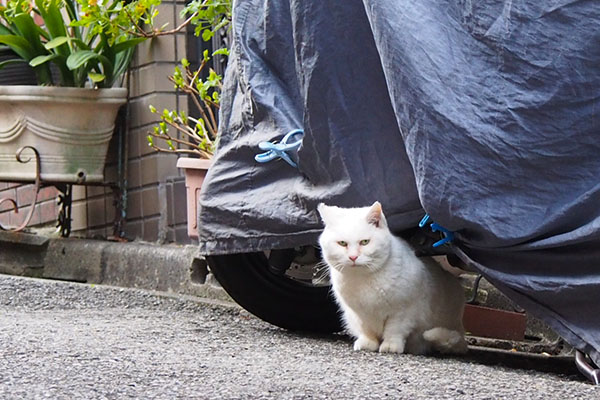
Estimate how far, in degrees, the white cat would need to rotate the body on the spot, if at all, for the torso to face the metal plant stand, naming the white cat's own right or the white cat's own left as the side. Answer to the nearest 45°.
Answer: approximately 90° to the white cat's own right

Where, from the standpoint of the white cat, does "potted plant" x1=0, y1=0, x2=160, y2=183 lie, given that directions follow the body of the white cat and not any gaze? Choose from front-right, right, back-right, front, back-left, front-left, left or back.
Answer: right

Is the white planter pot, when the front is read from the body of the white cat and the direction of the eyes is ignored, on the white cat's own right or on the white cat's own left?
on the white cat's own right

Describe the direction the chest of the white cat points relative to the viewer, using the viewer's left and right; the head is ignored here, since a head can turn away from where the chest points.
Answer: facing the viewer and to the left of the viewer

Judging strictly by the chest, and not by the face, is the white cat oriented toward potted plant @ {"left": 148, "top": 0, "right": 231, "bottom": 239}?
no
